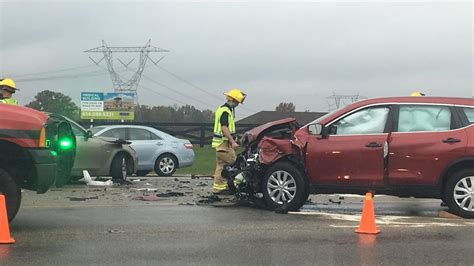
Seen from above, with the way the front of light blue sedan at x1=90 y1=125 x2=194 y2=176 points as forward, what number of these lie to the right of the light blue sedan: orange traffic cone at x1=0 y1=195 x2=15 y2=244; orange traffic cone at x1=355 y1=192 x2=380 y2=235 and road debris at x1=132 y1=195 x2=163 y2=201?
0

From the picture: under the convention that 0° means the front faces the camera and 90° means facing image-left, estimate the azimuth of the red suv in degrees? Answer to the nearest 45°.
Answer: approximately 90°

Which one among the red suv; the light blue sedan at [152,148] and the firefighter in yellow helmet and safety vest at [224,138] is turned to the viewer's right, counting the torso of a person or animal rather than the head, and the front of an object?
the firefighter in yellow helmet and safety vest

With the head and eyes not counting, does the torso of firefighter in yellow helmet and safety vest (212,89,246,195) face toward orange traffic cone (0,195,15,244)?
no

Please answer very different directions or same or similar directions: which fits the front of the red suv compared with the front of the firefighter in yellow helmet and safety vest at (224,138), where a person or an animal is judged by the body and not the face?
very different directions

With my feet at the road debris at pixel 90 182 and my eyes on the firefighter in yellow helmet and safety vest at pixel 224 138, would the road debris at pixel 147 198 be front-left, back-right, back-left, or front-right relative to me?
front-right

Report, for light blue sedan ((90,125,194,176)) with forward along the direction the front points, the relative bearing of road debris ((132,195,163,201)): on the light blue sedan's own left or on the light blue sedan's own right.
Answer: on the light blue sedan's own left

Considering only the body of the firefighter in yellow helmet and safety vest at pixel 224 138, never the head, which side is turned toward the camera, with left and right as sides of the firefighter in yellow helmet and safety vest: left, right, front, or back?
right
